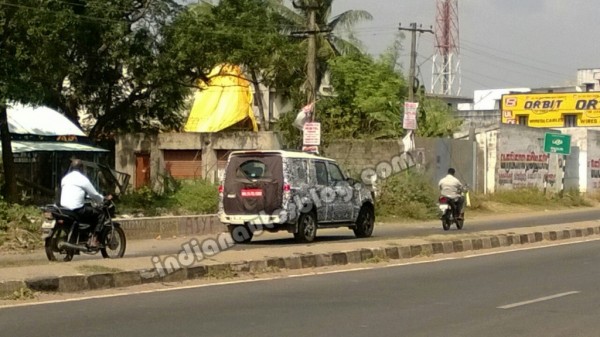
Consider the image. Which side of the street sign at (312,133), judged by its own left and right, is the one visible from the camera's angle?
front

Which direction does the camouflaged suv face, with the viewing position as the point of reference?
facing away from the viewer and to the right of the viewer

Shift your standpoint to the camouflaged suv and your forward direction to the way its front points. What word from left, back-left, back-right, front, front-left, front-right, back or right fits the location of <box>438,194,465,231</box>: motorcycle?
front

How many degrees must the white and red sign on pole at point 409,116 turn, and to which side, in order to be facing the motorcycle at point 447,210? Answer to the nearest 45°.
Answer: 0° — it already faces it

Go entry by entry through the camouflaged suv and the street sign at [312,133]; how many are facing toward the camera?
1

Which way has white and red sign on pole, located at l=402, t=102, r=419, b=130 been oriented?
toward the camera

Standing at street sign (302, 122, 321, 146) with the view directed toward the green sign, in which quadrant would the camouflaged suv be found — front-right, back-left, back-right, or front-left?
back-right

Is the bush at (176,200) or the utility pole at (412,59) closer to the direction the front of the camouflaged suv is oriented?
the utility pole

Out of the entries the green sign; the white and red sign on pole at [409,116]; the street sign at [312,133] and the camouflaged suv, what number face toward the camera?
3
